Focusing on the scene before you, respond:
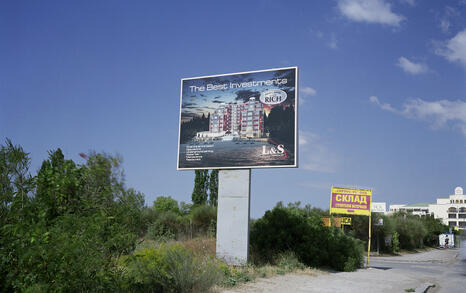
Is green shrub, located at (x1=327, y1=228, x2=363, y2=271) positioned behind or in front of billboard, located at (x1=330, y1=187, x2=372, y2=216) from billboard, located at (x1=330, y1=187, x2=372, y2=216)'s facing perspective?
in front

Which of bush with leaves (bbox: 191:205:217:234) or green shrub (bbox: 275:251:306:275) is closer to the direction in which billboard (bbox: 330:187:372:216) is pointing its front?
the green shrub

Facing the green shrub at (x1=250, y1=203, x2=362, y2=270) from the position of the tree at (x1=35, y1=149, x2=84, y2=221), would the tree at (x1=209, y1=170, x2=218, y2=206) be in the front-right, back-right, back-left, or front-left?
front-left

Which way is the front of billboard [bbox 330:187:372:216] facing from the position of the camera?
facing the viewer

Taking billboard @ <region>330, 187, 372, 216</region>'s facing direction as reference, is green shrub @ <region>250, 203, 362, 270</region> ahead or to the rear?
ahead

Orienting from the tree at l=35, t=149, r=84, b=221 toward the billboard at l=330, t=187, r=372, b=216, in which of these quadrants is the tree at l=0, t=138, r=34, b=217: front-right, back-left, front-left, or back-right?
back-left

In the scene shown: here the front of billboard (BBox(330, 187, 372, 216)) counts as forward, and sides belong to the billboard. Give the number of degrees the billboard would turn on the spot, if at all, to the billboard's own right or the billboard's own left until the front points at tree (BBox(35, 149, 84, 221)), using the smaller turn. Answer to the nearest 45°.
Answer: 0° — it already faces it

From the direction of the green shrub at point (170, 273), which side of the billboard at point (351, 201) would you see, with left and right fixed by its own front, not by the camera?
front
